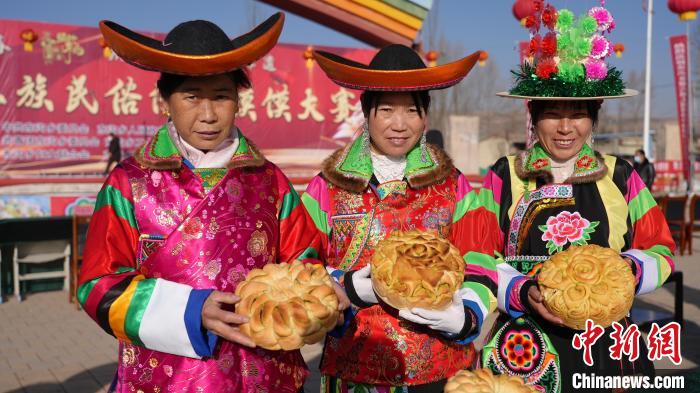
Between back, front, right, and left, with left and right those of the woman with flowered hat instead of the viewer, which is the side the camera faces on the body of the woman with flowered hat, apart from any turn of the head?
front

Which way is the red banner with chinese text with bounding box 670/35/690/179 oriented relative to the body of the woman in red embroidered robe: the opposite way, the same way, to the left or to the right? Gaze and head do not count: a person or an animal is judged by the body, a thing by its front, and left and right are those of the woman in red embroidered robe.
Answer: the same way

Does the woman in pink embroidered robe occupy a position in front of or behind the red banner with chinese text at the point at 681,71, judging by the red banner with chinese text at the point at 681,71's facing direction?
in front

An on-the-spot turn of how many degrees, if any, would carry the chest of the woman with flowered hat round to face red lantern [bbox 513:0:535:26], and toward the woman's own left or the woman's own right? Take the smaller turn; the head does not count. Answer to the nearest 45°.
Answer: approximately 180°

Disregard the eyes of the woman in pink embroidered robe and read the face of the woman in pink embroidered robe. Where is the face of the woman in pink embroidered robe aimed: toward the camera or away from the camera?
toward the camera

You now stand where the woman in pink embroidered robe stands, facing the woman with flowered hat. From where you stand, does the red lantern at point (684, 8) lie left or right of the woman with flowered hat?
left

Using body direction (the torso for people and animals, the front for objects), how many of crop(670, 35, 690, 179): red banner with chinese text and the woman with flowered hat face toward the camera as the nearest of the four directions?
2

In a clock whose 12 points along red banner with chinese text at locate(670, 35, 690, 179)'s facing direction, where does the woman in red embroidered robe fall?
The woman in red embroidered robe is roughly at 12 o'clock from the red banner with chinese text.

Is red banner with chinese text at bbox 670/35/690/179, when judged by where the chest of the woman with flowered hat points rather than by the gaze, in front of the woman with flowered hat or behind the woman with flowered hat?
behind

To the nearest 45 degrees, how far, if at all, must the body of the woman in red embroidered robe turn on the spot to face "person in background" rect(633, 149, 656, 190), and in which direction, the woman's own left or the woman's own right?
approximately 135° to the woman's own left

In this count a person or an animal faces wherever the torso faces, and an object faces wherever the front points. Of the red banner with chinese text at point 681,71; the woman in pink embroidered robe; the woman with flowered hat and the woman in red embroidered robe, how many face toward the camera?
4

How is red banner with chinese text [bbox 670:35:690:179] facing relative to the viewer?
toward the camera

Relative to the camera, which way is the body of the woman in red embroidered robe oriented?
toward the camera
